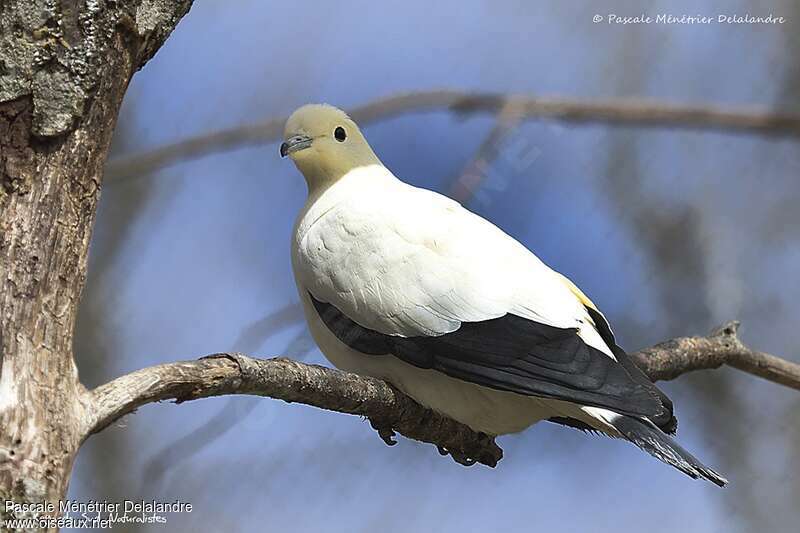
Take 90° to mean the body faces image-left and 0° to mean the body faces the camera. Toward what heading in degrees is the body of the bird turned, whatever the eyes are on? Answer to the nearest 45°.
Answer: approximately 90°

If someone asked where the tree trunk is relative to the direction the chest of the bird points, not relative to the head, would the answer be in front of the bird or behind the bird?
in front
